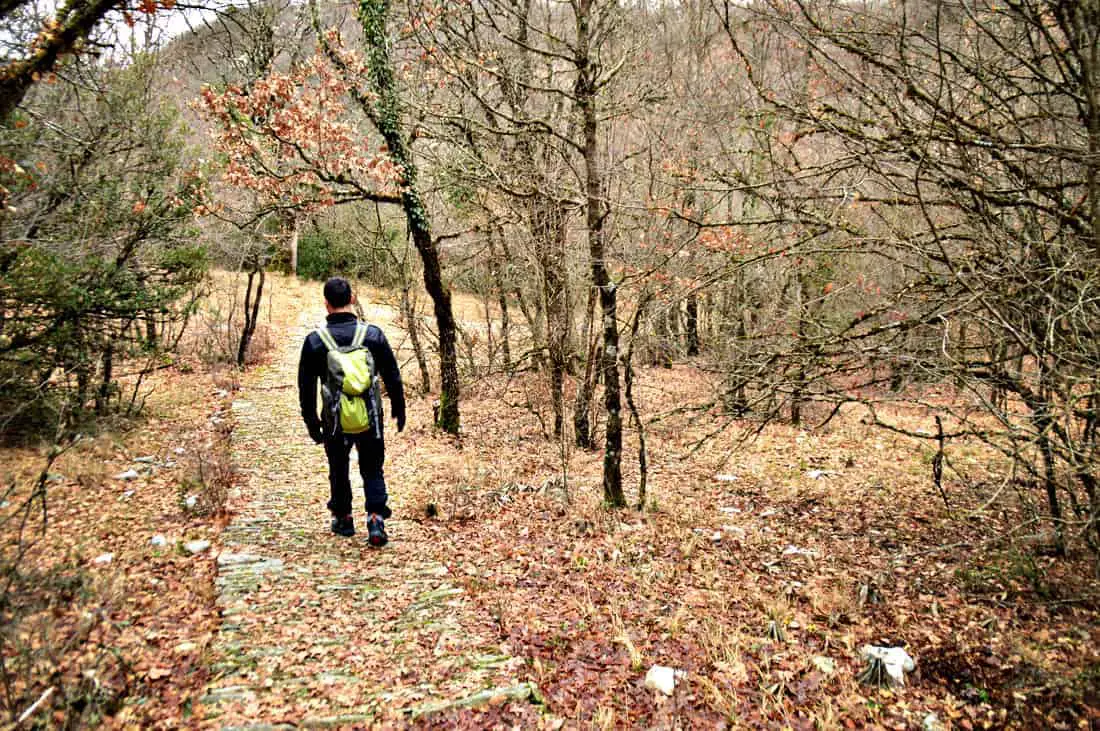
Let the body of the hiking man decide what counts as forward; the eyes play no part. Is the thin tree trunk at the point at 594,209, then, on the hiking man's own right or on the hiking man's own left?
on the hiking man's own right

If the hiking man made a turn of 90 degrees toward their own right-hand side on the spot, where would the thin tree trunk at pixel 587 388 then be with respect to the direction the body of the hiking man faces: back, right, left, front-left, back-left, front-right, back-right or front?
front-left

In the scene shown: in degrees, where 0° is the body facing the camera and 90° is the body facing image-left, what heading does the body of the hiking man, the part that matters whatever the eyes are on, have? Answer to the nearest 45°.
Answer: approximately 180°

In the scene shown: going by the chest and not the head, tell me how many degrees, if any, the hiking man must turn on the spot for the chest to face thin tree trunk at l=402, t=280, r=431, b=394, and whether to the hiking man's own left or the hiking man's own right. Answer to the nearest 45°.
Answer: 0° — they already face it

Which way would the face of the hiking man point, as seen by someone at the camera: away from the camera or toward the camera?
away from the camera

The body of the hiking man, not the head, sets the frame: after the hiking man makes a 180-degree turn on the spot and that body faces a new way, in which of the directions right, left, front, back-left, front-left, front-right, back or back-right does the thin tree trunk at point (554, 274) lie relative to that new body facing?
back-left

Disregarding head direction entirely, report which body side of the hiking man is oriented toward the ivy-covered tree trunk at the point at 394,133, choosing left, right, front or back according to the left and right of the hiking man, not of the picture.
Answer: front

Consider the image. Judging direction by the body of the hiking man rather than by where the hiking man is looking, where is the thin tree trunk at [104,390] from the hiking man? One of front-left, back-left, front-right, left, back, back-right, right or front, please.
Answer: front-left
